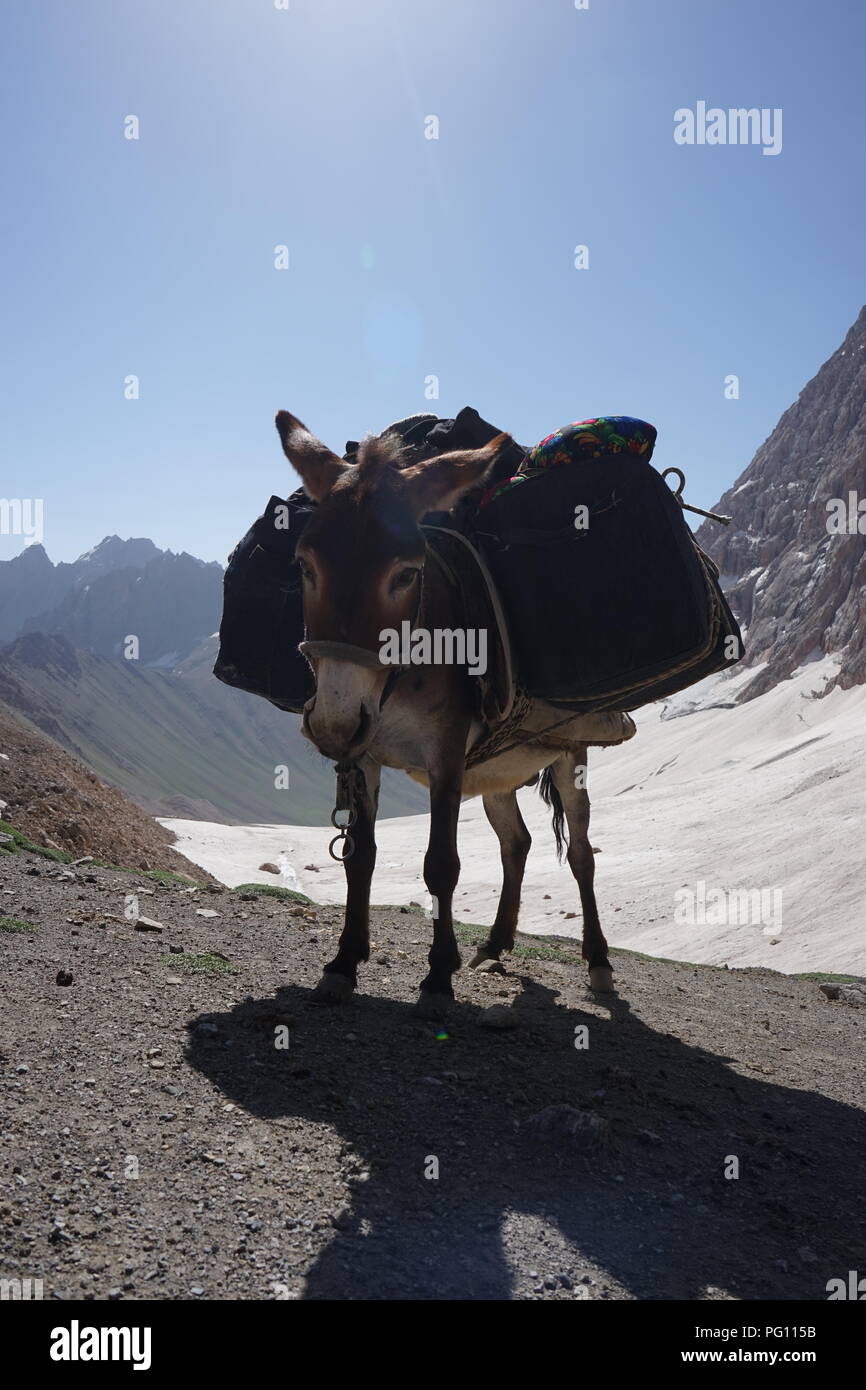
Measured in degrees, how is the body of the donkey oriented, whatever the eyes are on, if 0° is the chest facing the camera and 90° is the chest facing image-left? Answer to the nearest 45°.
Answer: approximately 45°

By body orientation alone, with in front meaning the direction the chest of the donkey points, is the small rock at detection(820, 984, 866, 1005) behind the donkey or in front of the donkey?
behind
